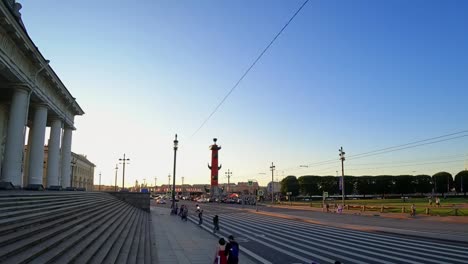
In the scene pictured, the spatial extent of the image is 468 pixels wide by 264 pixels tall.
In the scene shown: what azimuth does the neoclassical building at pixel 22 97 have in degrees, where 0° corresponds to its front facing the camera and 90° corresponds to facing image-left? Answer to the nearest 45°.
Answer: approximately 315°

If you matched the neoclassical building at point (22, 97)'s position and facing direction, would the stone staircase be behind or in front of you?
in front

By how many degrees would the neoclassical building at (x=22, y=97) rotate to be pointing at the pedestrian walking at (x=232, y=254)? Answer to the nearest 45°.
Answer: approximately 45° to its right
